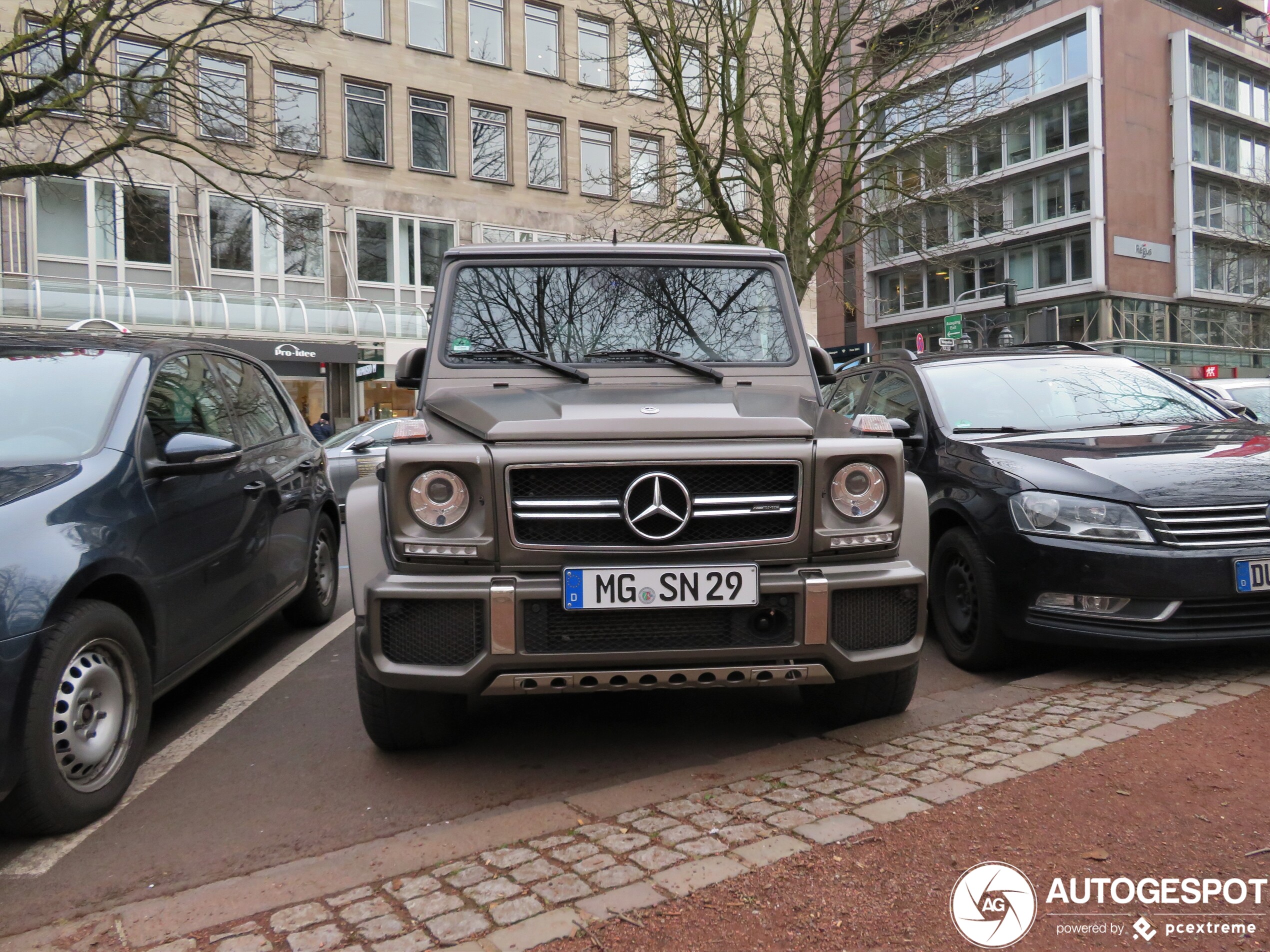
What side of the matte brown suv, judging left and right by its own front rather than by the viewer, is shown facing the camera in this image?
front

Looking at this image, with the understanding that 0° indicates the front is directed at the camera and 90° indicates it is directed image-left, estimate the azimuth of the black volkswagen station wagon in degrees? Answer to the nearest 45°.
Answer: approximately 315°

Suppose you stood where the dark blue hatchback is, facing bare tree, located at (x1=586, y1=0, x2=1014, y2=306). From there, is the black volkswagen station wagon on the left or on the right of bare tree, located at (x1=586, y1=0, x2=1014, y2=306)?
right

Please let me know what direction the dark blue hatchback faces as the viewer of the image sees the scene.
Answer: facing the viewer and to the left of the viewer

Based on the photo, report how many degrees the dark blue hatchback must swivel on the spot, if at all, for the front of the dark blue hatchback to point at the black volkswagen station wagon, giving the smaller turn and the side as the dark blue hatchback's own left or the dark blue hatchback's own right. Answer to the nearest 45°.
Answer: approximately 135° to the dark blue hatchback's own left

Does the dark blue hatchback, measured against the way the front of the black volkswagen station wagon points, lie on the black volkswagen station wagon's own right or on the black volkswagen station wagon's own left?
on the black volkswagen station wagon's own right

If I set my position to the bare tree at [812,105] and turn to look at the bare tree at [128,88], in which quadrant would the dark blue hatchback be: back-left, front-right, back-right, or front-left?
front-left

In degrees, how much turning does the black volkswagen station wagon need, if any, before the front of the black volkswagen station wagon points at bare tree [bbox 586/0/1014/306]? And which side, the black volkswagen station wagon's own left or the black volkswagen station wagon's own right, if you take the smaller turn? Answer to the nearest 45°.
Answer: approximately 135° to the black volkswagen station wagon's own left

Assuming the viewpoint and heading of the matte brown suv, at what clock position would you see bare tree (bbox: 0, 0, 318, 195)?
The bare tree is roughly at 5 o'clock from the matte brown suv.

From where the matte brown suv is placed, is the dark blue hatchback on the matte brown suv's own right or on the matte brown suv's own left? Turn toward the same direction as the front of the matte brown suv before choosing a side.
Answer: on the matte brown suv's own right

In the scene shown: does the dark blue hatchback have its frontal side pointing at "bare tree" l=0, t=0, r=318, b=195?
no

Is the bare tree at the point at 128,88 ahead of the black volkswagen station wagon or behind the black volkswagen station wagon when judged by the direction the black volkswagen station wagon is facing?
behind
